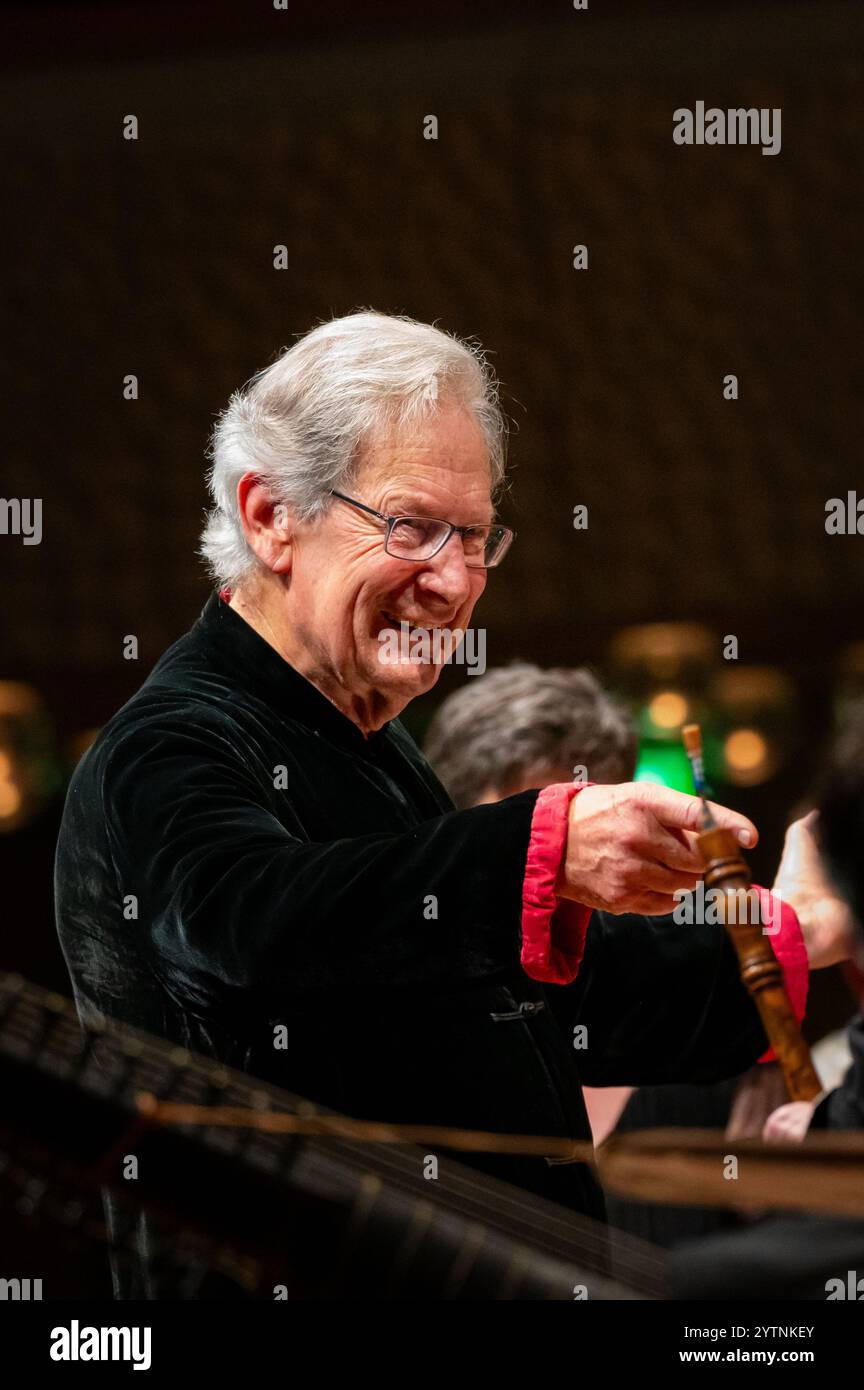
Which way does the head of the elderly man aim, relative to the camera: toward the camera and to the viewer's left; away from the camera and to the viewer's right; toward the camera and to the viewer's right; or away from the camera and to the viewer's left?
toward the camera and to the viewer's right
